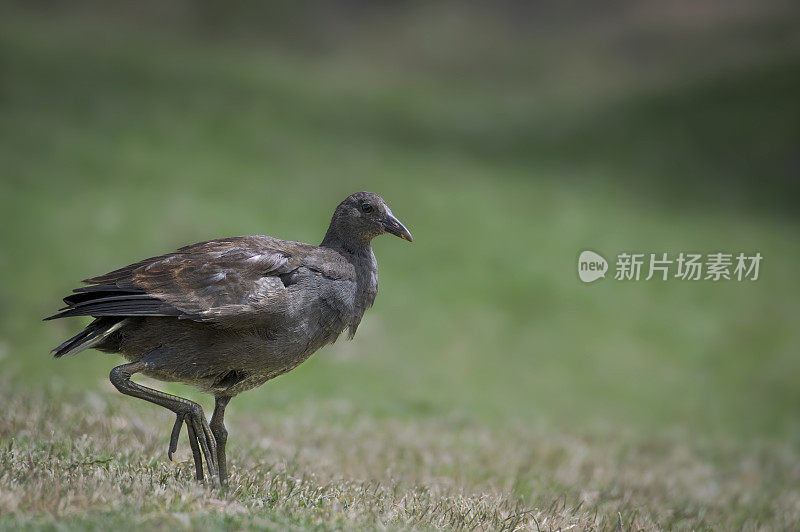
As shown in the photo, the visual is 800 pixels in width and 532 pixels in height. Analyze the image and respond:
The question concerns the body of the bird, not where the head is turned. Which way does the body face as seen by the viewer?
to the viewer's right
